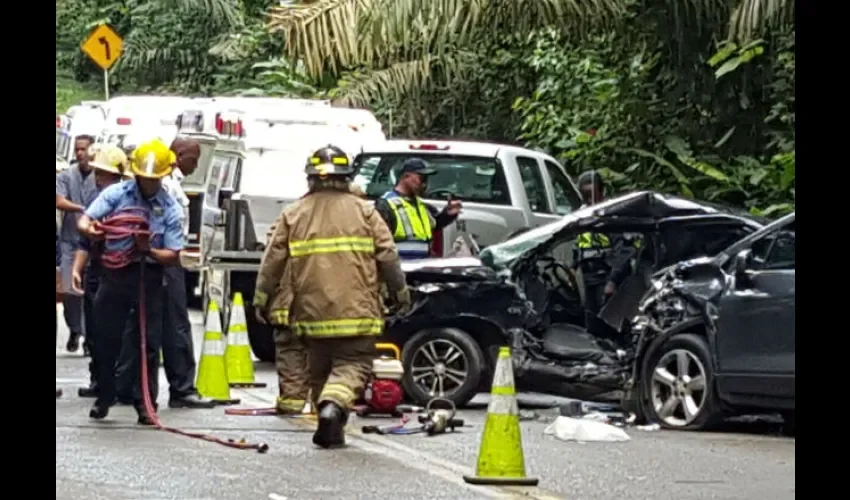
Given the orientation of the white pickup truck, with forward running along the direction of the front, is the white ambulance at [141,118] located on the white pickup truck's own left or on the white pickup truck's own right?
on the white pickup truck's own left

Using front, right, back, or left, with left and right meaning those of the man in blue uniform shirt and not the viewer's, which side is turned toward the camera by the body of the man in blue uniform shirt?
front

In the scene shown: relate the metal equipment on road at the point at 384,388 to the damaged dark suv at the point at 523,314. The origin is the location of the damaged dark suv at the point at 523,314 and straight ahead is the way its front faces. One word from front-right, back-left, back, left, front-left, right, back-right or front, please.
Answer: front-left

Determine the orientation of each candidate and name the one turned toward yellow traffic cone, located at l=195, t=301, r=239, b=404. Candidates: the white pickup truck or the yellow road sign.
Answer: the yellow road sign

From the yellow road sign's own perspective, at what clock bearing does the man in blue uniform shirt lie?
The man in blue uniform shirt is roughly at 12 o'clock from the yellow road sign.

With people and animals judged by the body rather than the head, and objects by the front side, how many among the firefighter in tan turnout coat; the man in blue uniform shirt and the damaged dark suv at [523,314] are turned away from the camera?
1

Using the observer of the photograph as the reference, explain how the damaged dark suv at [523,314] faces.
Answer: facing to the left of the viewer

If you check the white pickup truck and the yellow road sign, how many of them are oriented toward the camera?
1

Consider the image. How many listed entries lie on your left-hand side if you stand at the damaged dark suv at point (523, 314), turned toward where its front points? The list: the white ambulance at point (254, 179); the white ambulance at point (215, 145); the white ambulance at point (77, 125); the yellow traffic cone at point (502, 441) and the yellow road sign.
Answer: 1

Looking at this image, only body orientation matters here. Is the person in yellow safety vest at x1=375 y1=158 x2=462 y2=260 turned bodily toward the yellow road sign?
no

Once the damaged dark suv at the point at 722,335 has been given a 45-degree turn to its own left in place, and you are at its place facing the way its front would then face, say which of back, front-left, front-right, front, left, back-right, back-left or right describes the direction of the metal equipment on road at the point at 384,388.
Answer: front-right

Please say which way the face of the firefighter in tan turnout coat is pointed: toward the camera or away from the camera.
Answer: away from the camera

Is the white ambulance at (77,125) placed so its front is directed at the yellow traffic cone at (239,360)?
no

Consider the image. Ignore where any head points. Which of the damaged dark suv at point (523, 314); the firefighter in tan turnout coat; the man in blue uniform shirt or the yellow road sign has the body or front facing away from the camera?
the firefighter in tan turnout coat

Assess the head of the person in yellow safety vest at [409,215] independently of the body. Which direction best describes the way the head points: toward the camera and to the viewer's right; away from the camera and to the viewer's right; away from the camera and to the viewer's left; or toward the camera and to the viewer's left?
toward the camera and to the viewer's right

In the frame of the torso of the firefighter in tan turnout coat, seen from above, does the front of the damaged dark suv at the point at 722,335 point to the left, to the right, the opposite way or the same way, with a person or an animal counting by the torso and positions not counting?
to the left

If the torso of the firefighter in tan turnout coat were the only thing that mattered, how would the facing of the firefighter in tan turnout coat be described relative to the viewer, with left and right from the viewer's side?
facing away from the viewer
